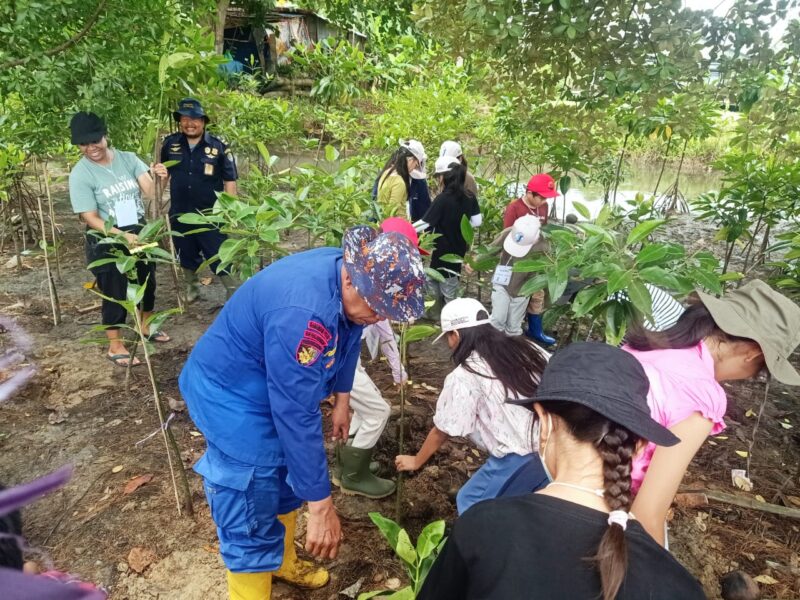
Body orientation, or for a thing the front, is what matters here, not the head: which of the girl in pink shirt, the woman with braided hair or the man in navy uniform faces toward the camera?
the man in navy uniform

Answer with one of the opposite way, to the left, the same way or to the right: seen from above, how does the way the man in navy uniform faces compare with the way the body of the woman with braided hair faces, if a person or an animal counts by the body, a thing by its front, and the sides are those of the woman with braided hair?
the opposite way

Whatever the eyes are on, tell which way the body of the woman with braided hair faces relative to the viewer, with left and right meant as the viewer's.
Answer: facing away from the viewer and to the left of the viewer

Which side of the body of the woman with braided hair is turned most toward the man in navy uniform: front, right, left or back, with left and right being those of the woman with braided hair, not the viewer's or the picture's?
front

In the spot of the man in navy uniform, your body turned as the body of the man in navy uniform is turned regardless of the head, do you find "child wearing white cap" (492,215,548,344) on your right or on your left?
on your left

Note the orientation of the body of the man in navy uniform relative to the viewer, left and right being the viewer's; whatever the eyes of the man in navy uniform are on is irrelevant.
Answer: facing the viewer

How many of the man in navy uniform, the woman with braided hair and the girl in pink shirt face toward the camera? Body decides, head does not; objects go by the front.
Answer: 1

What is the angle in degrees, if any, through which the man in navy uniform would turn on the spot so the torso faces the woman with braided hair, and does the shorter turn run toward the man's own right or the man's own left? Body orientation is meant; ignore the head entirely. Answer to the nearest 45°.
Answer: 0° — they already face them

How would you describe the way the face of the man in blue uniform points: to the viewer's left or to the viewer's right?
to the viewer's right
